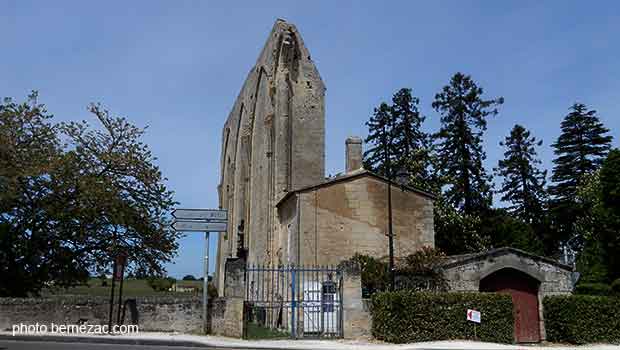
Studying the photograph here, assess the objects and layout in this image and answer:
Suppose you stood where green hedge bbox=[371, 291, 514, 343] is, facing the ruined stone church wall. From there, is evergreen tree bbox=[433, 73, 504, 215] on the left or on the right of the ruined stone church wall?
right

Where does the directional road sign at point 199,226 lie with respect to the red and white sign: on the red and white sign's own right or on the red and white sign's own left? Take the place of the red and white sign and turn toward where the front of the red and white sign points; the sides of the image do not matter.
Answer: on the red and white sign's own right

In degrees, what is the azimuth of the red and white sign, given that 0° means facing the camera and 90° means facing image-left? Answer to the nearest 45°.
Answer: approximately 0°

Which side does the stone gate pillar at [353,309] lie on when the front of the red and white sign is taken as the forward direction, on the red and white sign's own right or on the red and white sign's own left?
on the red and white sign's own right

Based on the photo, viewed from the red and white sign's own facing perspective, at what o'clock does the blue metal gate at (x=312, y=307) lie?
The blue metal gate is roughly at 3 o'clock from the red and white sign.
